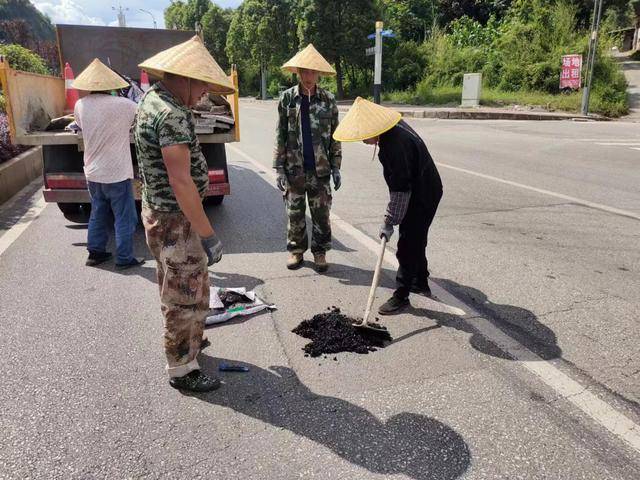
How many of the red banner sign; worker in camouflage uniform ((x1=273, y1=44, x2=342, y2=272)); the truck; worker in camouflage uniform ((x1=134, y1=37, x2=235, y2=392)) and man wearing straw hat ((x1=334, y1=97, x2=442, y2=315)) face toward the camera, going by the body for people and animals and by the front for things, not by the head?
2

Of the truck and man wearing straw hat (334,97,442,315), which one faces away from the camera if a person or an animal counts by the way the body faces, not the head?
the truck

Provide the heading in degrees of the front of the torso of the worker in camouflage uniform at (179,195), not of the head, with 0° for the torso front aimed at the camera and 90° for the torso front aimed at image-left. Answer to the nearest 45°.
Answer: approximately 270°

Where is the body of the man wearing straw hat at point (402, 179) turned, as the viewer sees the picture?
to the viewer's left

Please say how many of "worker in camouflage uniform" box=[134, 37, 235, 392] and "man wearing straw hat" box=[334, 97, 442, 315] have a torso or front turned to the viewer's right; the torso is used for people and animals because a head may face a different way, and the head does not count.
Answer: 1

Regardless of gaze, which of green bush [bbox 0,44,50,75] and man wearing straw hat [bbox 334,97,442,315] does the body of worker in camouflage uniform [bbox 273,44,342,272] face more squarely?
the man wearing straw hat

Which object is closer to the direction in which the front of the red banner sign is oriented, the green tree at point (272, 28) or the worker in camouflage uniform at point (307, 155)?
the worker in camouflage uniform

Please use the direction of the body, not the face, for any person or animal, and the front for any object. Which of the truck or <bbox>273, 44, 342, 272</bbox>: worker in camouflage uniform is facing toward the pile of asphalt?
the worker in camouflage uniform

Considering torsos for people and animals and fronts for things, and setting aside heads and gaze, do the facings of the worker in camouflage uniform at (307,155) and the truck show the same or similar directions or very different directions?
very different directions

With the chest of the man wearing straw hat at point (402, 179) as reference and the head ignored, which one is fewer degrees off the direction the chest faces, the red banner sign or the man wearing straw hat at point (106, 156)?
the man wearing straw hat

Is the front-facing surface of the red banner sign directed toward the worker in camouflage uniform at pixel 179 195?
yes

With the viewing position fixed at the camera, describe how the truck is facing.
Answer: facing away from the viewer

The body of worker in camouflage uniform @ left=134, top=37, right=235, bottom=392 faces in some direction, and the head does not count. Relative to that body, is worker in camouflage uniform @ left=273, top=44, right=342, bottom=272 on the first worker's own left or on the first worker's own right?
on the first worker's own left

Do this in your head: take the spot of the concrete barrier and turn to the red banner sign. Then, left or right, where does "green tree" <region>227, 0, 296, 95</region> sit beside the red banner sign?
left

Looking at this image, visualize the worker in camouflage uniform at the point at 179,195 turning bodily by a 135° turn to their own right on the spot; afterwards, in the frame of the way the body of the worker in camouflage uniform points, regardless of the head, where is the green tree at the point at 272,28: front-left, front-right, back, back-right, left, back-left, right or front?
back-right
